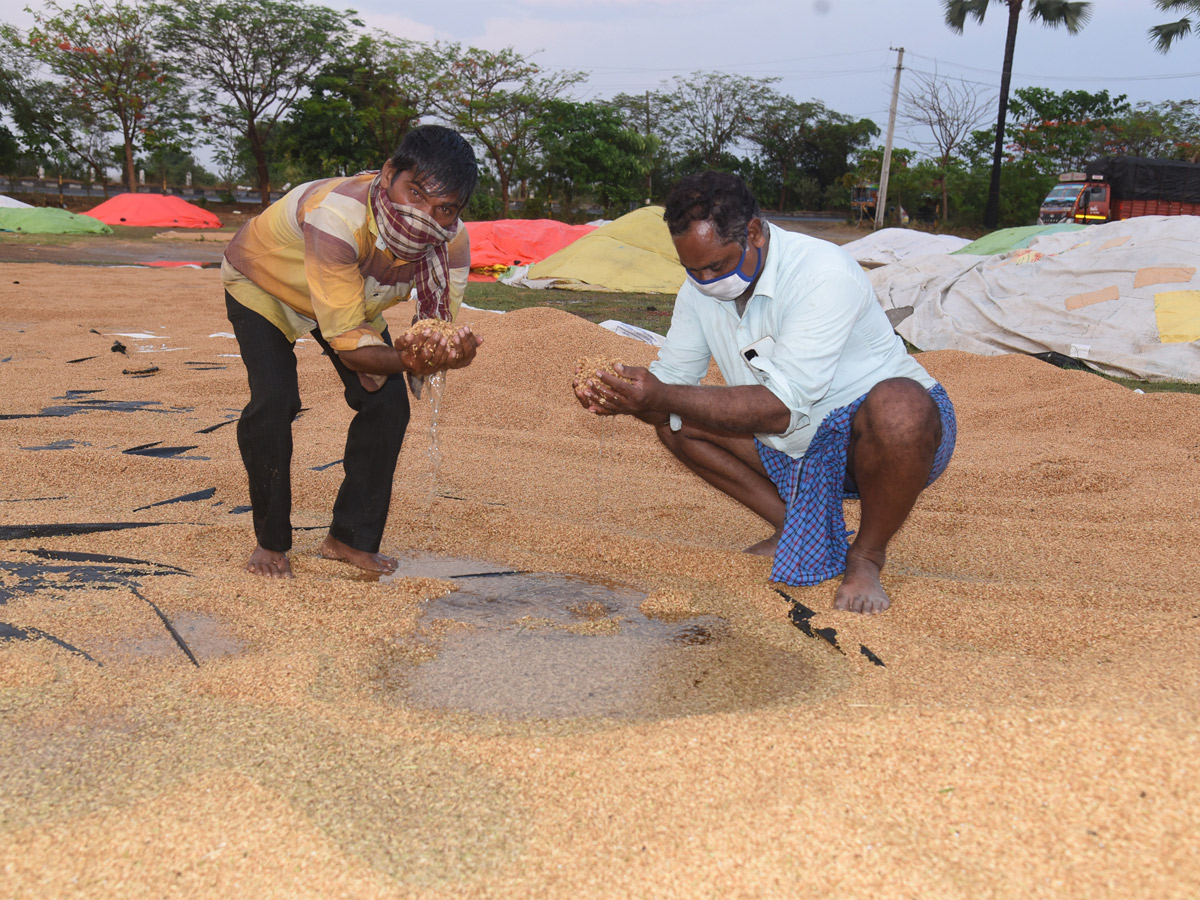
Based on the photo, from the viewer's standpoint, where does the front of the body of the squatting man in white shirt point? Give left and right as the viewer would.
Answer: facing the viewer and to the left of the viewer

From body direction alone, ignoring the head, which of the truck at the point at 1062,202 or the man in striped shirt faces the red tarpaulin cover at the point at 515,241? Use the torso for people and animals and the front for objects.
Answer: the truck

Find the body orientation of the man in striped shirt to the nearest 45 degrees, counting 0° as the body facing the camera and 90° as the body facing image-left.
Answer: approximately 315°

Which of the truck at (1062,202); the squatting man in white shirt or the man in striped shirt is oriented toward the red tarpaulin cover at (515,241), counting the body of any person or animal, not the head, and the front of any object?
the truck

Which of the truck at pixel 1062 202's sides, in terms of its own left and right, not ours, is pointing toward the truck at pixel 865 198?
right

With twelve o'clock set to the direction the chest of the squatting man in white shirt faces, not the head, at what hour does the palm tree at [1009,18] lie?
The palm tree is roughly at 5 o'clock from the squatting man in white shirt.

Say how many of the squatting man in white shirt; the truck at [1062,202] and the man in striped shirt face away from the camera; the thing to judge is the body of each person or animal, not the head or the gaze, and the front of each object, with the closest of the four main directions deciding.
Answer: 0

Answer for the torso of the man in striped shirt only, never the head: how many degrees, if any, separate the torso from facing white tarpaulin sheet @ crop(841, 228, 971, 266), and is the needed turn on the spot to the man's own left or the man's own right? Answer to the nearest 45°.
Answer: approximately 90° to the man's own left

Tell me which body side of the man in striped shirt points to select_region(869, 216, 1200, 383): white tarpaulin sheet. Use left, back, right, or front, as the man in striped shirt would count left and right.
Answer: left

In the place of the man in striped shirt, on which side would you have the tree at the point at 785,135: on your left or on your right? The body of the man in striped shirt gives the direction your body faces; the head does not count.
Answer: on your left

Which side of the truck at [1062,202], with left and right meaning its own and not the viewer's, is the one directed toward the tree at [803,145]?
right

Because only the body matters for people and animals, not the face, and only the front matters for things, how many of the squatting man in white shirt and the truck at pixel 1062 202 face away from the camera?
0

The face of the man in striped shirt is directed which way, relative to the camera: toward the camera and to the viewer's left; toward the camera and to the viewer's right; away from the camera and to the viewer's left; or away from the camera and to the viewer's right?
toward the camera and to the viewer's right

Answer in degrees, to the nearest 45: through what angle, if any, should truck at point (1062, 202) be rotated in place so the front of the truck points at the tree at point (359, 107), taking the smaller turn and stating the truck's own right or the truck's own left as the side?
approximately 45° to the truck's own right

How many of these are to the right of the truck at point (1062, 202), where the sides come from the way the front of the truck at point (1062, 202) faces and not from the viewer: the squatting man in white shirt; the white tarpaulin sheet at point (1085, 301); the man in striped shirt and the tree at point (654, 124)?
1

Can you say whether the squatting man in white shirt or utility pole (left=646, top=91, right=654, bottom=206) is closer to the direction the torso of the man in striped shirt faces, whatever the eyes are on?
the squatting man in white shirt

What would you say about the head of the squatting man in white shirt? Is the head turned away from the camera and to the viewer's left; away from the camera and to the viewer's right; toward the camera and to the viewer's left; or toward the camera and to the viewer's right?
toward the camera and to the viewer's left
